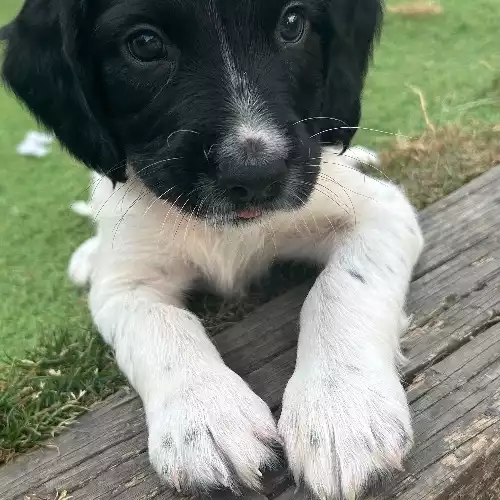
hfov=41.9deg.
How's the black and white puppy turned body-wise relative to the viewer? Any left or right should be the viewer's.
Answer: facing the viewer

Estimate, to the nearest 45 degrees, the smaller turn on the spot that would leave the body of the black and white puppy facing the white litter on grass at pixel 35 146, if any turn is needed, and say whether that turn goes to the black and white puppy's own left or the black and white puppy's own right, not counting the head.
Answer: approximately 135° to the black and white puppy's own right
